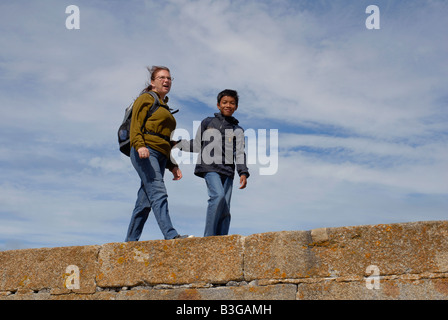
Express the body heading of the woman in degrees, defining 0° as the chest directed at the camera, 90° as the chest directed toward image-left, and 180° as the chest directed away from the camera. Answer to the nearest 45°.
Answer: approximately 315°
